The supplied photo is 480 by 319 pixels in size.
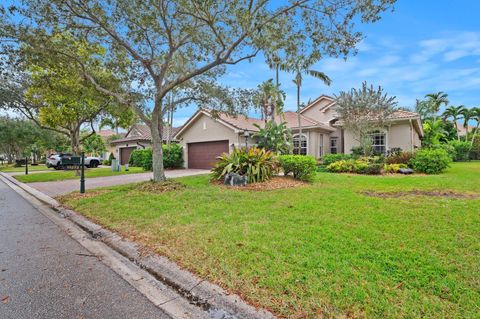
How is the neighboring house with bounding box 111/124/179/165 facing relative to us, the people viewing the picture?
facing the viewer and to the left of the viewer

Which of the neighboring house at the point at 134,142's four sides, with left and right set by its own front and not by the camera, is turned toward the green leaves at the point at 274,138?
left

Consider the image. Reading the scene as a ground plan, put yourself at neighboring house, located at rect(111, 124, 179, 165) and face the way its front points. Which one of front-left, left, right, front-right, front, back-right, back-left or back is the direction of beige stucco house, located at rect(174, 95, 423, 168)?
left

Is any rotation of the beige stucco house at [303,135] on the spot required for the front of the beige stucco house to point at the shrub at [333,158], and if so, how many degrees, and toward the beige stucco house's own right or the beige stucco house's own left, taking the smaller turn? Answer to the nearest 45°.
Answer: approximately 90° to the beige stucco house's own left

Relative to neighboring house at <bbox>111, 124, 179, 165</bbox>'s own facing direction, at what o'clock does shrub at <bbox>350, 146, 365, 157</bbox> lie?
The shrub is roughly at 9 o'clock from the neighboring house.

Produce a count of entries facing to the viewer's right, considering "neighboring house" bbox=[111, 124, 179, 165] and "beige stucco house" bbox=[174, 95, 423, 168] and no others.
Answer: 0

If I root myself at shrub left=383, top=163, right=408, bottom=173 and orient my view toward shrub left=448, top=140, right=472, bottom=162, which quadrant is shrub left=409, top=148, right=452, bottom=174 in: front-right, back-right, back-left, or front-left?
front-right

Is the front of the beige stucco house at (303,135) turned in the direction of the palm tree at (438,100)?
no

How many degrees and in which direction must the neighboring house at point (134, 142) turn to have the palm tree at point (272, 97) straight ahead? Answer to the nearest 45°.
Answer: approximately 90° to its left

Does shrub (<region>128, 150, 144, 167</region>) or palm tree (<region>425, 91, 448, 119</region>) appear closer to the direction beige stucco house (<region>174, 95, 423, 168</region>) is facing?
the shrub

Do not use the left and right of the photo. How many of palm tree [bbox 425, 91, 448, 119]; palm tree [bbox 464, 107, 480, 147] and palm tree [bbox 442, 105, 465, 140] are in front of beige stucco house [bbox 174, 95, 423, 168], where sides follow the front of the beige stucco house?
0

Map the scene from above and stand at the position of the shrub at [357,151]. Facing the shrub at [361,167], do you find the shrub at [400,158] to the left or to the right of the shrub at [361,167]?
left

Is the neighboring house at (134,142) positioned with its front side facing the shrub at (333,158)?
no

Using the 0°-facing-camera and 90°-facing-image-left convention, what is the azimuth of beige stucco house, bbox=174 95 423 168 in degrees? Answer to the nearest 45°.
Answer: approximately 45°

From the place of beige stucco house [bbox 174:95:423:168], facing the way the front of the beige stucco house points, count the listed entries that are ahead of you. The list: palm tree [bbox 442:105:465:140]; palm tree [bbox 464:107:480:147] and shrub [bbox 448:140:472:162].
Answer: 0

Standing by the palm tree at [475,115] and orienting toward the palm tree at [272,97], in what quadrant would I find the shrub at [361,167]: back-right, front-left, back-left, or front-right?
front-left

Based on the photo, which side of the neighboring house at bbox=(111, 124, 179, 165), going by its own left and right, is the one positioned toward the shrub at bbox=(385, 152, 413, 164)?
left

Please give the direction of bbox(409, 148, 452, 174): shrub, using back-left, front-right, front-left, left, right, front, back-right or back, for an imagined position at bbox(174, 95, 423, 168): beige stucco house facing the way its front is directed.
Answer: left

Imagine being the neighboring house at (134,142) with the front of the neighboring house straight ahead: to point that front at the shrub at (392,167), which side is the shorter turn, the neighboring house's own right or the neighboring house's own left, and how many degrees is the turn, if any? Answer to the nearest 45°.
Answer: approximately 90° to the neighboring house's own left
